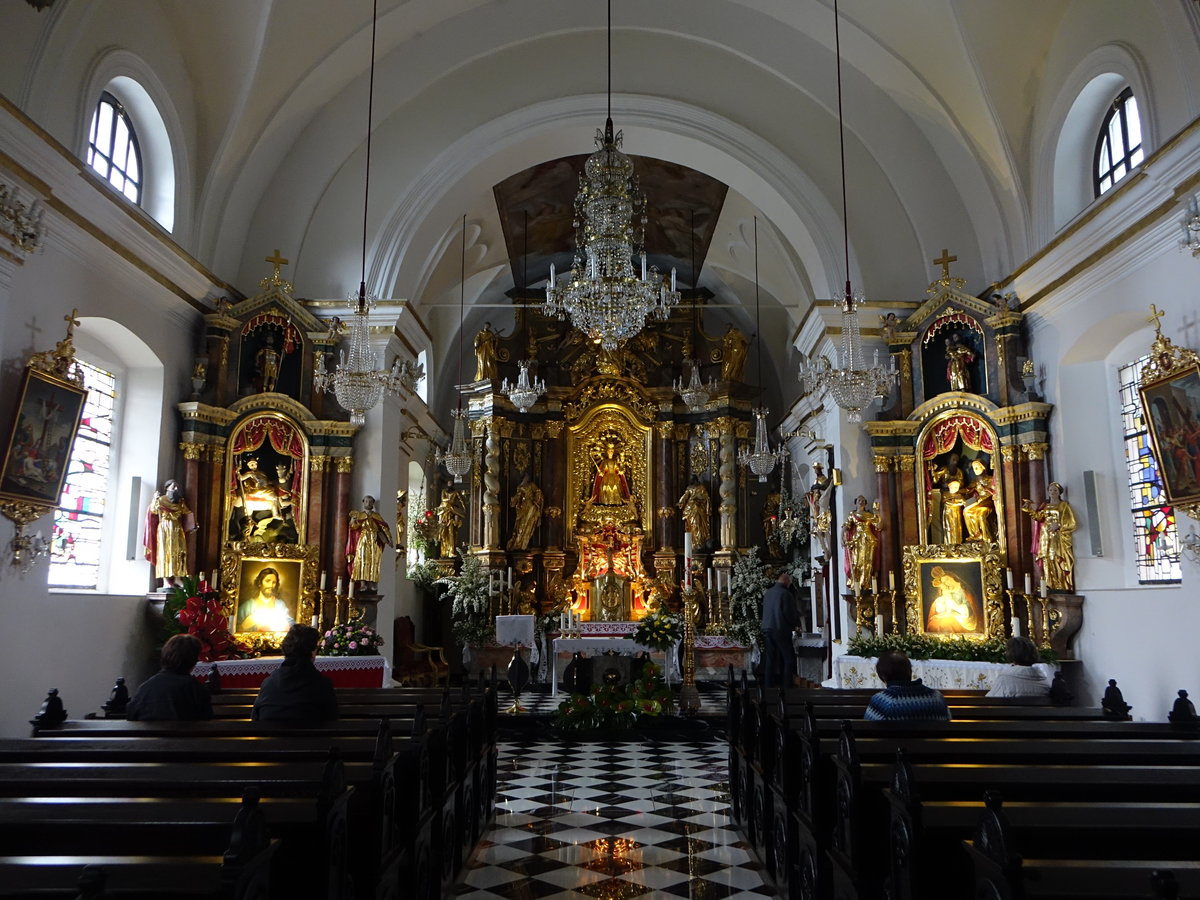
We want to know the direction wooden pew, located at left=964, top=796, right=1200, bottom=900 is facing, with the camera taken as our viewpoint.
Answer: facing away from the viewer

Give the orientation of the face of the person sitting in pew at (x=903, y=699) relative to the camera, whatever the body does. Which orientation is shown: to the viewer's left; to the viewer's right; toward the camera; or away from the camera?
away from the camera

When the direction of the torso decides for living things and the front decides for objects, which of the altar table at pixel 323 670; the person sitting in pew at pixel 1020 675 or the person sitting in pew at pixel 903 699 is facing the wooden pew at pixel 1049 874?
the altar table

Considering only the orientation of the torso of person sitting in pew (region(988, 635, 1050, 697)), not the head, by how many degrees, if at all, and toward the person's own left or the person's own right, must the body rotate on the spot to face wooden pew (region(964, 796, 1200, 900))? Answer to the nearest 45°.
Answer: approximately 180°

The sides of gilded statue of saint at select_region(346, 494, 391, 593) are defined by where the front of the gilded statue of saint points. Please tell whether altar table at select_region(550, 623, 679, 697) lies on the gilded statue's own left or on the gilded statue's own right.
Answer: on the gilded statue's own left

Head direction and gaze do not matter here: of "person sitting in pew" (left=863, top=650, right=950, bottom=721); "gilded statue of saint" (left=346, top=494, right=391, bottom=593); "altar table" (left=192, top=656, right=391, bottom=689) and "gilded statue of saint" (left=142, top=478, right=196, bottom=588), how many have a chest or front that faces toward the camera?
3

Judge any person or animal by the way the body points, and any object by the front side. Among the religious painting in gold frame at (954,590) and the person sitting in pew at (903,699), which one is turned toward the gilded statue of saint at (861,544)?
the person sitting in pew

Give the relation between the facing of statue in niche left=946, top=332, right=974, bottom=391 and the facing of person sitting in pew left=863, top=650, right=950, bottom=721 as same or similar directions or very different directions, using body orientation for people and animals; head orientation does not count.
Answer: very different directions

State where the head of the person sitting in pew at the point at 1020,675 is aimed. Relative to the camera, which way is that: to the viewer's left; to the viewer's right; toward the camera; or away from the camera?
away from the camera

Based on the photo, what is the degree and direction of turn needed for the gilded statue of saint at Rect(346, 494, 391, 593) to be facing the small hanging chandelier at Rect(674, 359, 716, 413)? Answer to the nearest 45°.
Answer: approximately 135° to its left

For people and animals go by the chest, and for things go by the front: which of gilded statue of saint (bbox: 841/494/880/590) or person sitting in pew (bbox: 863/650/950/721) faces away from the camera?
the person sitting in pew

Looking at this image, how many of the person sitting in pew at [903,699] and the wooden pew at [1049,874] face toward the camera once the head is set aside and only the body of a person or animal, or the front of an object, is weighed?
0

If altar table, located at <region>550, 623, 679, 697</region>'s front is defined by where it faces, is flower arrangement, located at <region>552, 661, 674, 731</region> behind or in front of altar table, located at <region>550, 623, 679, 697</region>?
in front
